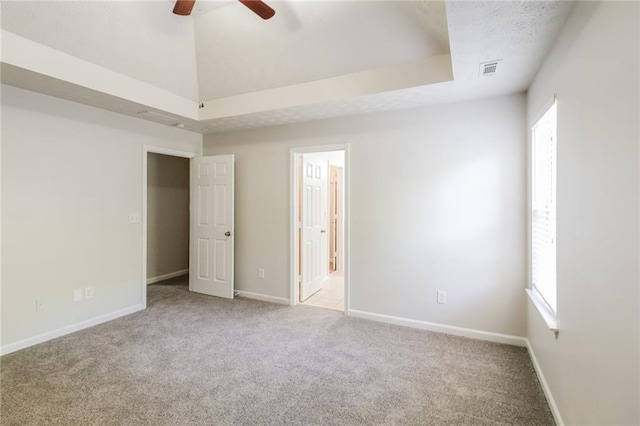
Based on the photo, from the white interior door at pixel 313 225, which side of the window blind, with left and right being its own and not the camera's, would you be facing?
front

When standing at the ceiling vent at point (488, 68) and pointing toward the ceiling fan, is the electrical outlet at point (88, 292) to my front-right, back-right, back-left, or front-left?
front-right

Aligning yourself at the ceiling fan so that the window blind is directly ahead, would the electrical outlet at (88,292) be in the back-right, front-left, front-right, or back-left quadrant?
back-left

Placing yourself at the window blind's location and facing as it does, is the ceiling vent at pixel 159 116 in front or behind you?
in front

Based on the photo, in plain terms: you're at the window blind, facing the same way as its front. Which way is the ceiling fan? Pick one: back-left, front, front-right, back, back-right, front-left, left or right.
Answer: front-left

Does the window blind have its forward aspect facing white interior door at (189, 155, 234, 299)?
yes

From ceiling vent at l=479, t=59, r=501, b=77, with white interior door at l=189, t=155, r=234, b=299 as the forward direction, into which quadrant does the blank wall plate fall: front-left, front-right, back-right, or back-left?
front-left

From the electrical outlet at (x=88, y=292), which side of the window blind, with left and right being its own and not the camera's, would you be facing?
front

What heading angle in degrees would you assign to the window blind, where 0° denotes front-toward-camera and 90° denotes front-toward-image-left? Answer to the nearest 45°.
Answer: approximately 90°

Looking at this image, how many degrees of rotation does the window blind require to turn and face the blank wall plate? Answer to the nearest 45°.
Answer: approximately 45° to its left

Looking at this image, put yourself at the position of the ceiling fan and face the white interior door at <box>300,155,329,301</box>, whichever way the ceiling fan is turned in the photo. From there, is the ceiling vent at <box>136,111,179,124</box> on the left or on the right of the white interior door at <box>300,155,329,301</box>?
left
